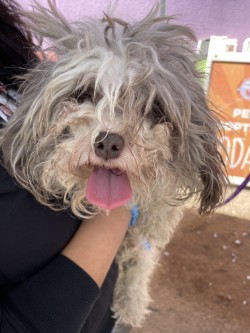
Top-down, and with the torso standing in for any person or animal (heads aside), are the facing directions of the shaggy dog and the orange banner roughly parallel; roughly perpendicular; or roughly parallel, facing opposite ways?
roughly parallel

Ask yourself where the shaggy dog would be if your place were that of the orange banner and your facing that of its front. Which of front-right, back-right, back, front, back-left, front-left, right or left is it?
front

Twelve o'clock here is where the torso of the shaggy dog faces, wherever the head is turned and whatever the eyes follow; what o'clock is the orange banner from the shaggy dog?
The orange banner is roughly at 7 o'clock from the shaggy dog.

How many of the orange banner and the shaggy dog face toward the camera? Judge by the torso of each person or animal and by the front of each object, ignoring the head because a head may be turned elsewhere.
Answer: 2

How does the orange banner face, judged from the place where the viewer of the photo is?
facing the viewer
